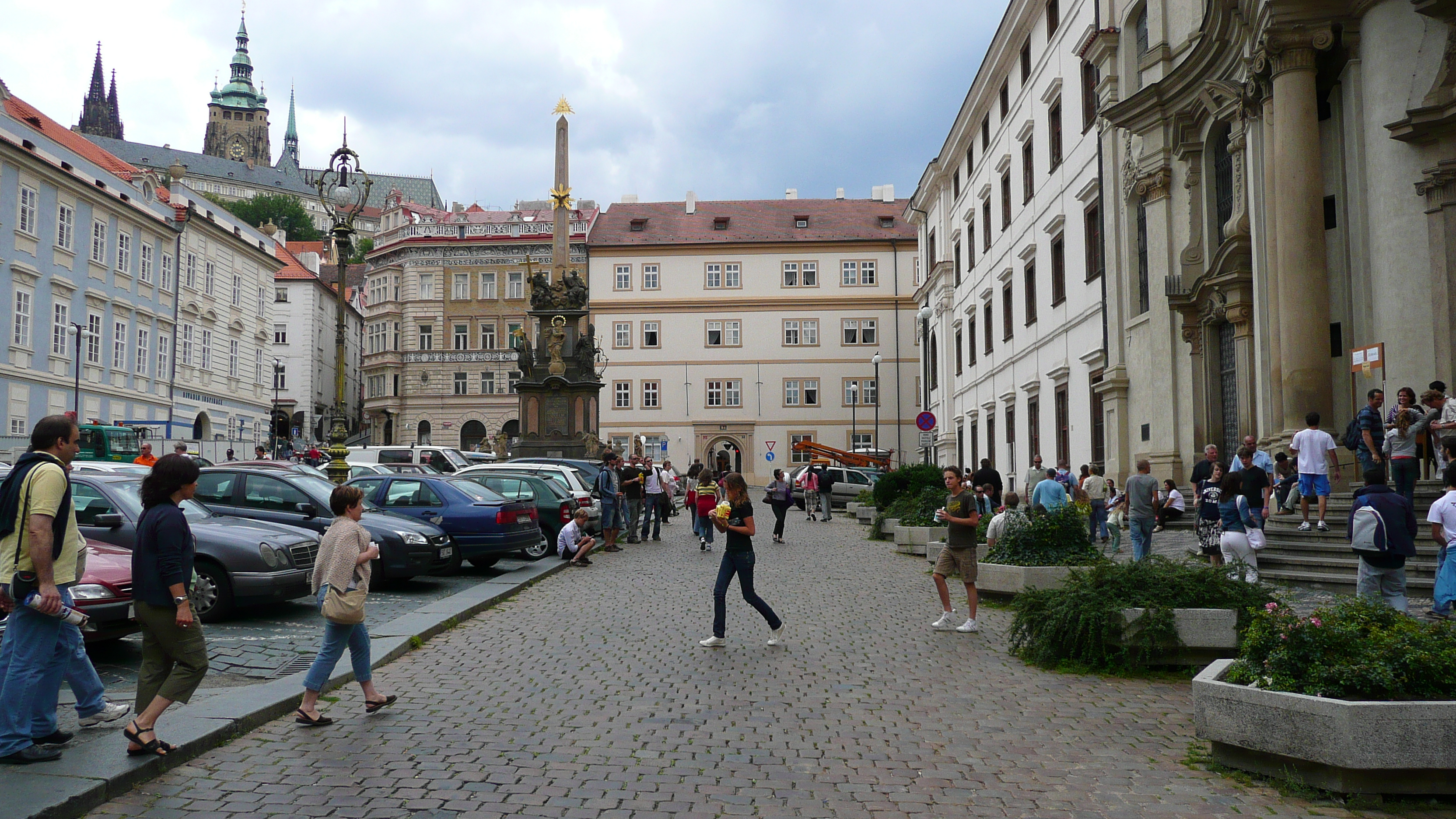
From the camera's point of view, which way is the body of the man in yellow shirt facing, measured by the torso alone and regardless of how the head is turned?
to the viewer's right

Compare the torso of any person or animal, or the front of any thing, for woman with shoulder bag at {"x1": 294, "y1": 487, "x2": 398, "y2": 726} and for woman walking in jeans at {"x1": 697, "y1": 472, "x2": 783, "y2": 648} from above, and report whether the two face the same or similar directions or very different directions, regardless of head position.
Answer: very different directions

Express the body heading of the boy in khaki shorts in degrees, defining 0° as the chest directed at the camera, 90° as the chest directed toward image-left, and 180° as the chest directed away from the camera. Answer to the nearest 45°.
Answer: approximately 45°

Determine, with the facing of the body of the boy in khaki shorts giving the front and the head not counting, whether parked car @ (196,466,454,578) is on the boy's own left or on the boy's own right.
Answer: on the boy's own right

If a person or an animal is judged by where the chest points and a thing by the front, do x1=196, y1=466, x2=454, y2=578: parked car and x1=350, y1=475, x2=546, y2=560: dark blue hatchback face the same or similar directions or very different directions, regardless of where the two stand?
very different directions

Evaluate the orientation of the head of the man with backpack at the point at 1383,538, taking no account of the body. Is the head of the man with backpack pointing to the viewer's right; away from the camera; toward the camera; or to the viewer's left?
away from the camera

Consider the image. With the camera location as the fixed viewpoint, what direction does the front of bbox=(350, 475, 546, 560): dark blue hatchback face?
facing away from the viewer and to the left of the viewer
